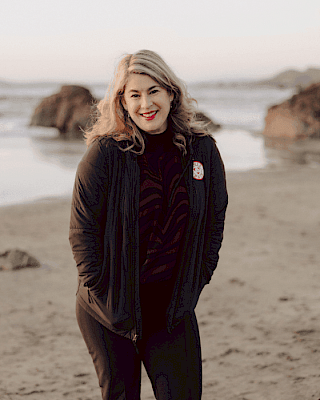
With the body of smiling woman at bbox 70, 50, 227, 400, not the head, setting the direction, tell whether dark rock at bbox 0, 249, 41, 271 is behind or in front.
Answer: behind

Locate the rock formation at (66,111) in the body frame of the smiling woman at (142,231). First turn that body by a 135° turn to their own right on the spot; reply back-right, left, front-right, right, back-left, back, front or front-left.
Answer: front-right

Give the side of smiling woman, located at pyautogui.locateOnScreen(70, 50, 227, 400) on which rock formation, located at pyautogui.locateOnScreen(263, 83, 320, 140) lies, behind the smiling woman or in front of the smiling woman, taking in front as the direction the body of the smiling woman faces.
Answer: behind

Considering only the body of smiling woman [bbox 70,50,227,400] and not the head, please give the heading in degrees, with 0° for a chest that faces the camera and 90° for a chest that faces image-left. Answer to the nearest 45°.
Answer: approximately 0°
